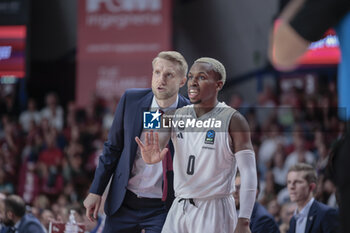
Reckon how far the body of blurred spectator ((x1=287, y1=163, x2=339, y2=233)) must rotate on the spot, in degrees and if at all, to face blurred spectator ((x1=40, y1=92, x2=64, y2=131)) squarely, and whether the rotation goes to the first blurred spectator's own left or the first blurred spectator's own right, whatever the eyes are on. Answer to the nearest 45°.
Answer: approximately 90° to the first blurred spectator's own right

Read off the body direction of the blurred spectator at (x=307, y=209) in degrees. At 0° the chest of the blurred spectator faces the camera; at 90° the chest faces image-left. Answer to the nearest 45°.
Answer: approximately 45°

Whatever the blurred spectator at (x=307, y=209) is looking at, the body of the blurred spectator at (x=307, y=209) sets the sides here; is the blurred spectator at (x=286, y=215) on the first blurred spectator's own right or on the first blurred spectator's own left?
on the first blurred spectator's own right

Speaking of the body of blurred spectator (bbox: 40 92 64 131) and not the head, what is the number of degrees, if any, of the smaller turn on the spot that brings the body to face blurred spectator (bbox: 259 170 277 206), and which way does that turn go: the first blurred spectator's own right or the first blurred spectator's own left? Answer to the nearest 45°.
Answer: approximately 45° to the first blurred spectator's own left
